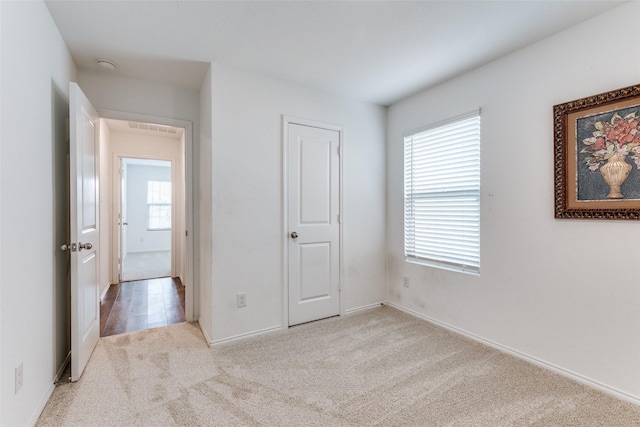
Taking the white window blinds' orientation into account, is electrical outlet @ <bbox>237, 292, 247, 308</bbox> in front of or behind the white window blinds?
in front

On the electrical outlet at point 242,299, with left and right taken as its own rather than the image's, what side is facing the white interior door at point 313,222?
left

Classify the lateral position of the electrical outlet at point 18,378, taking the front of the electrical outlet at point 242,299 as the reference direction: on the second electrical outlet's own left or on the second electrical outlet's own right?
on the second electrical outlet's own right

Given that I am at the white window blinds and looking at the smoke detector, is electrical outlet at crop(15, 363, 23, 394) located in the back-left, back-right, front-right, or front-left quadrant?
front-left

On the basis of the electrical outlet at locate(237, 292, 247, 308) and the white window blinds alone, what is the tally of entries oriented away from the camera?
0

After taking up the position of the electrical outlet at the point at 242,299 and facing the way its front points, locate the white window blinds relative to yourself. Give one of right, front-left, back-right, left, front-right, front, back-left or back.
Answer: left

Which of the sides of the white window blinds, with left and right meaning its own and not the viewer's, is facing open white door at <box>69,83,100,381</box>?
front

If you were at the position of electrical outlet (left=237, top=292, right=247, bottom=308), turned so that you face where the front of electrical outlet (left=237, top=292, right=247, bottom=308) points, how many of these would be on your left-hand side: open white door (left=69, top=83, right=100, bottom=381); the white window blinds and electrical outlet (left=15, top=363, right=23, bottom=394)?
1

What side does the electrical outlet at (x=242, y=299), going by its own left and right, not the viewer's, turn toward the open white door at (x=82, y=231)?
right

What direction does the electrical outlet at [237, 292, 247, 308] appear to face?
toward the camera

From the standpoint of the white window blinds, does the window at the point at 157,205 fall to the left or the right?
on its right

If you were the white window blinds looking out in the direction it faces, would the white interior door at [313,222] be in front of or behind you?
in front

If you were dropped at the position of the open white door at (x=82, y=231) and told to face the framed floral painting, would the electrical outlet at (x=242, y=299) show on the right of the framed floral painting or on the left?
left

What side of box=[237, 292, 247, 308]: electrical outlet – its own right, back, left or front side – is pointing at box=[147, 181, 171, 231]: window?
back

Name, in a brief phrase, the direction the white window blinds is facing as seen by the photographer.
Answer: facing the viewer and to the left of the viewer

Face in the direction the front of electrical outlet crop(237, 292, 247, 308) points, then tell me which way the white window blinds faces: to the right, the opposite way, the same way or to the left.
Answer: to the right

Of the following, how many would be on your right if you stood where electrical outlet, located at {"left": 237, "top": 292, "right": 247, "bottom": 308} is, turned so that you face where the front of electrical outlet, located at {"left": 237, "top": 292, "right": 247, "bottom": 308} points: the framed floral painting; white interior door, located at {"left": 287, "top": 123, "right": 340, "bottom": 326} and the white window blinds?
0
